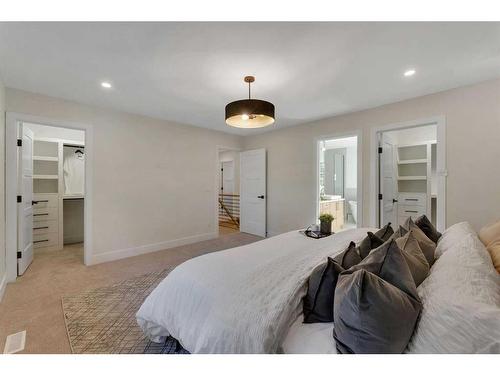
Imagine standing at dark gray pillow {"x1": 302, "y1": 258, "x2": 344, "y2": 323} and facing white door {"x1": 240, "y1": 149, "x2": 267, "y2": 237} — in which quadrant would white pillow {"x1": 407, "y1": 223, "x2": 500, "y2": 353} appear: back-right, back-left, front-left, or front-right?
back-right

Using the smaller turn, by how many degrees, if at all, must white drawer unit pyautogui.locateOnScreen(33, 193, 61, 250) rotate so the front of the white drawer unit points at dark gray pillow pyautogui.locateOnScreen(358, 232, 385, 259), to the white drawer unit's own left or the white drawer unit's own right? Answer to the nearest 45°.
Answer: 0° — it already faces it

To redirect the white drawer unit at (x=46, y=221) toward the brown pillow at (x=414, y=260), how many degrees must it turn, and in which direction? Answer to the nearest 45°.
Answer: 0° — it already faces it

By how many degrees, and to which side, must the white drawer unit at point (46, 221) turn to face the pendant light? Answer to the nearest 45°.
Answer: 0° — it already faces it

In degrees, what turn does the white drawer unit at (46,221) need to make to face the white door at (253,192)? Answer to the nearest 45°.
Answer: approximately 90° to its left

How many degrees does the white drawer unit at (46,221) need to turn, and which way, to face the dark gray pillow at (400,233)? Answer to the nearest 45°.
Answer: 0° — it already faces it

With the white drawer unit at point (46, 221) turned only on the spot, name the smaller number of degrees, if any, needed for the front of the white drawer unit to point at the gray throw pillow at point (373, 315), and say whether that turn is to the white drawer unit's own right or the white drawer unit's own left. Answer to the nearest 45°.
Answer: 0° — it already faces it
